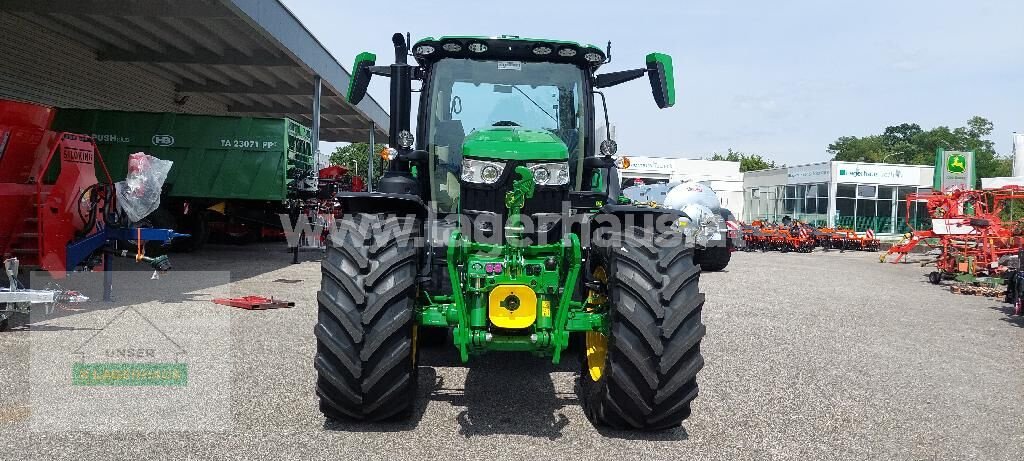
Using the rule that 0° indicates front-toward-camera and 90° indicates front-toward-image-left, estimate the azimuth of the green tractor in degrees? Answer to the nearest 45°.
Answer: approximately 0°

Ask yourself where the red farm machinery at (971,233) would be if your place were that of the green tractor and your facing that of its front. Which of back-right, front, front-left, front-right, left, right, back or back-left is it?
back-left

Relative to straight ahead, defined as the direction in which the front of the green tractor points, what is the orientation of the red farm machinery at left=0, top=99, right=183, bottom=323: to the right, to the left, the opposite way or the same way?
to the left

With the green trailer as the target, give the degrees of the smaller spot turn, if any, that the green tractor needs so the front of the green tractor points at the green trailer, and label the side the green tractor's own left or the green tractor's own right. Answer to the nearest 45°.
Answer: approximately 135° to the green tractor's own right

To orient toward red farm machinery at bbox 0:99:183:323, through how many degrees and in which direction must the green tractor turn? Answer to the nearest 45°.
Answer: approximately 135° to its right

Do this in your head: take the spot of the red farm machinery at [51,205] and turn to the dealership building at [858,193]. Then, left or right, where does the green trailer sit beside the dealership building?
left

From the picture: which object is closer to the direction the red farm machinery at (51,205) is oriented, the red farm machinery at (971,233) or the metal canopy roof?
the red farm machinery

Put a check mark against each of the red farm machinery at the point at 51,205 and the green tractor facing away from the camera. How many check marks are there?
0

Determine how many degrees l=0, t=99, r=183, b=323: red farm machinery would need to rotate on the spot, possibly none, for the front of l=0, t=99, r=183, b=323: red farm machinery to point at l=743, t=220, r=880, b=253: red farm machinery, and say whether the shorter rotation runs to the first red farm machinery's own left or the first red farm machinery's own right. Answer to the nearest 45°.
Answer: approximately 45° to the first red farm machinery's own left

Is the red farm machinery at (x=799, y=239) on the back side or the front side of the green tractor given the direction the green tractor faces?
on the back side

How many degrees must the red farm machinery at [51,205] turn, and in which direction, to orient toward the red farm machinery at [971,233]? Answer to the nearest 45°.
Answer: approximately 45° to its left

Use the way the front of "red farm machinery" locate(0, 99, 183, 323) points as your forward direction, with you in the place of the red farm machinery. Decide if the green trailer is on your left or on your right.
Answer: on your left
